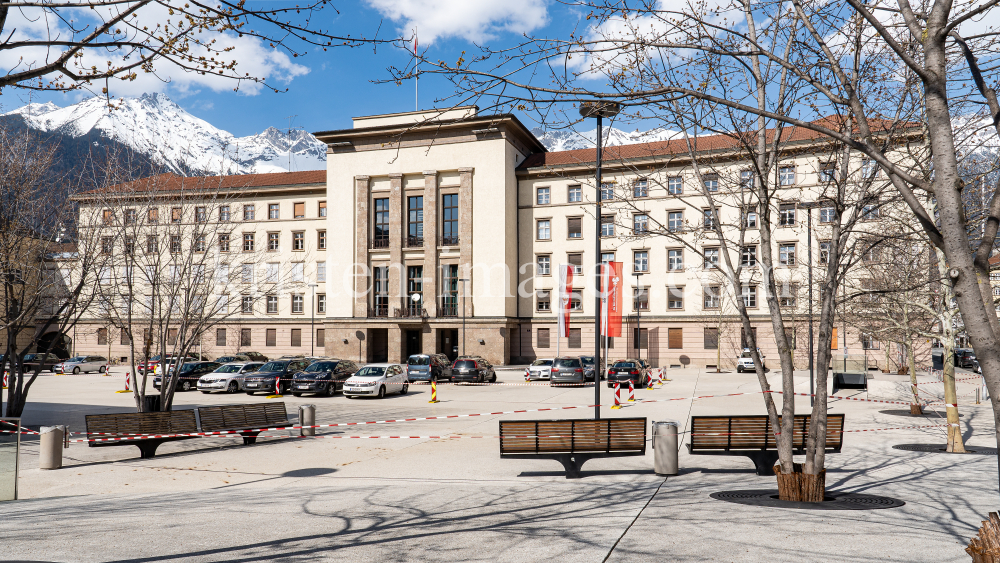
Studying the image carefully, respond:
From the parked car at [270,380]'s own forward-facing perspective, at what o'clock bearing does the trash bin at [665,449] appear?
The trash bin is roughly at 10 o'clock from the parked car.

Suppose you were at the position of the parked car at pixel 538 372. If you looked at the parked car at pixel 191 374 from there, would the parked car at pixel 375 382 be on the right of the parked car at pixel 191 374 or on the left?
left

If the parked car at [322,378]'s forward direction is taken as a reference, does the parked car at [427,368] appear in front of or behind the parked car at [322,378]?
behind

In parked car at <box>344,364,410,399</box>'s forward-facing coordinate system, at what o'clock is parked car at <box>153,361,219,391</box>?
parked car at <box>153,361,219,391</box> is roughly at 3 o'clock from parked car at <box>344,364,410,399</box>.

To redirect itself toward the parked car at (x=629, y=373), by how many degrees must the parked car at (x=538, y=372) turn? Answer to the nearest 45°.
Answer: approximately 90° to its left

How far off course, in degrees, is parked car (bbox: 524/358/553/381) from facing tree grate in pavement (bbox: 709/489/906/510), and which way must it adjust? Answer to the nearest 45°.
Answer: approximately 45° to its left

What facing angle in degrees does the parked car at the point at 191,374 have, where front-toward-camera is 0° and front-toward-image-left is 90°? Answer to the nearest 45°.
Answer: approximately 45°
